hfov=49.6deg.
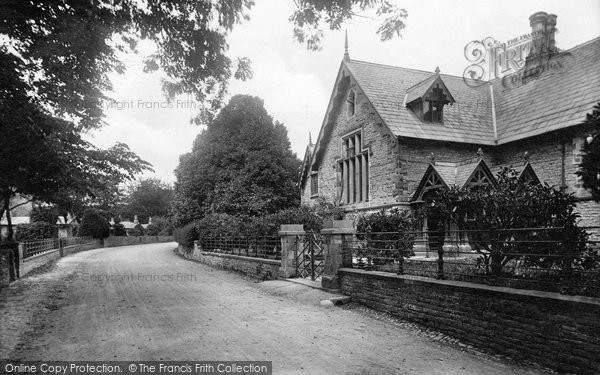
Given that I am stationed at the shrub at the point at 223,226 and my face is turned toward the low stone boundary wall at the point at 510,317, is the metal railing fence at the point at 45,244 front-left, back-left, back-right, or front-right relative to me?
back-right

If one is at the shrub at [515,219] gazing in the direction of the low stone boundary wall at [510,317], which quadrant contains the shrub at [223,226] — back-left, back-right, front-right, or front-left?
back-right
